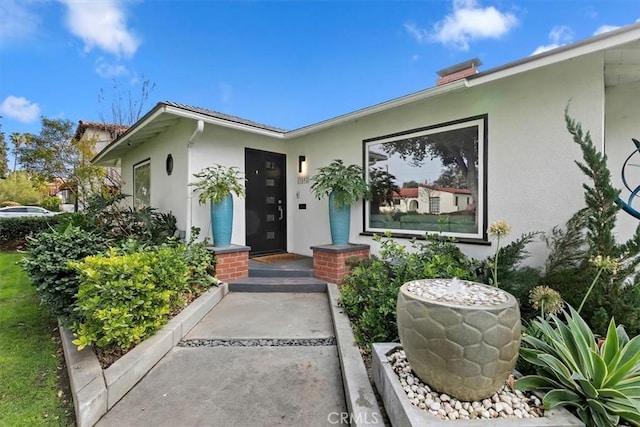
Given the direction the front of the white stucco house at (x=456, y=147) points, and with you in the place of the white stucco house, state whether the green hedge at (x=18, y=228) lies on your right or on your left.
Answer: on your right

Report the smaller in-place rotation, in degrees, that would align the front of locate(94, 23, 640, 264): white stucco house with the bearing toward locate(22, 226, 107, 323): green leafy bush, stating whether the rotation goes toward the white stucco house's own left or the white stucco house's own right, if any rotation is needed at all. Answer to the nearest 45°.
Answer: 0° — it already faces it

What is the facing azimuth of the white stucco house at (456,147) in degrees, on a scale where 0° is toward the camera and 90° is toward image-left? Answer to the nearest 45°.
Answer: approximately 45°

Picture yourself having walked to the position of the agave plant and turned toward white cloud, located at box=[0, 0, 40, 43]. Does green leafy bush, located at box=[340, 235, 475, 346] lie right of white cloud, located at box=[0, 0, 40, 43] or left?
right

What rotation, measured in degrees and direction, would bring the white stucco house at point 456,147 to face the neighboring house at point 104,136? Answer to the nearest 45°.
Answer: approximately 90° to its right

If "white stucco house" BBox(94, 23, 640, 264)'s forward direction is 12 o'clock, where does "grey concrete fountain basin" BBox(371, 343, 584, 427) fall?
The grey concrete fountain basin is roughly at 11 o'clock from the white stucco house.

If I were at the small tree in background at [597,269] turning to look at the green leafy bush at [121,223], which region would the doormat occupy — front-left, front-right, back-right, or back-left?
front-right

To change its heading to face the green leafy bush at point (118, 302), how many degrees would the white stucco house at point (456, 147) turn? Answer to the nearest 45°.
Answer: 0° — it already faces it

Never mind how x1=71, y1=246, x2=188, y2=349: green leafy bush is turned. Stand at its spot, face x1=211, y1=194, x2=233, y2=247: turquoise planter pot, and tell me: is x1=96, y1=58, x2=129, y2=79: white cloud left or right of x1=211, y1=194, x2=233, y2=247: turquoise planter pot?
left

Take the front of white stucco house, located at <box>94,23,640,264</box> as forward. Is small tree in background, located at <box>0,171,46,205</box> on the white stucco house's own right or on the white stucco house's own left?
on the white stucco house's own right
